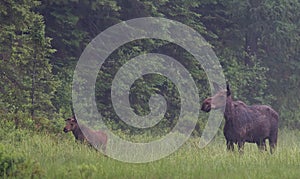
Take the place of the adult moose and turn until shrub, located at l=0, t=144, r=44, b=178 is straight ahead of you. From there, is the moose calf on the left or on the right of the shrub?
right

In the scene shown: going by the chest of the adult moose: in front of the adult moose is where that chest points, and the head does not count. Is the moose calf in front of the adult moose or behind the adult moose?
in front

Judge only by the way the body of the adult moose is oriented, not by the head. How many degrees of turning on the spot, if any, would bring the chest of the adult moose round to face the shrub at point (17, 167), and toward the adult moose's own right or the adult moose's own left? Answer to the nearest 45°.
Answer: approximately 45° to the adult moose's own left

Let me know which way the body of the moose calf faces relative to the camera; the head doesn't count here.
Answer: to the viewer's left

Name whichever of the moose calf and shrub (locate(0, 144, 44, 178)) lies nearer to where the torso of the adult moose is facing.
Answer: the moose calf

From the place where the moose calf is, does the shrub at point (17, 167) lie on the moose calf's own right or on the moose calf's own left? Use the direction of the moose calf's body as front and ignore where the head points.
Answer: on the moose calf's own left

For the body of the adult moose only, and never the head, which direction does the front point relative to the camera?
to the viewer's left

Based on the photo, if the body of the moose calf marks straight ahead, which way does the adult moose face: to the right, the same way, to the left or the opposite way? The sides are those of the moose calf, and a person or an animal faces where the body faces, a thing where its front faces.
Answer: the same way

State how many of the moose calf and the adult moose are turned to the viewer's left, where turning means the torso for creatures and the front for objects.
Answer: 2

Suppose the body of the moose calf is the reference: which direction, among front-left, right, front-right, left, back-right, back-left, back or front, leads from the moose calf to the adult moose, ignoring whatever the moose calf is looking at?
back

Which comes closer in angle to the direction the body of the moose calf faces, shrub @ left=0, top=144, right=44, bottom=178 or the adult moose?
the shrub
